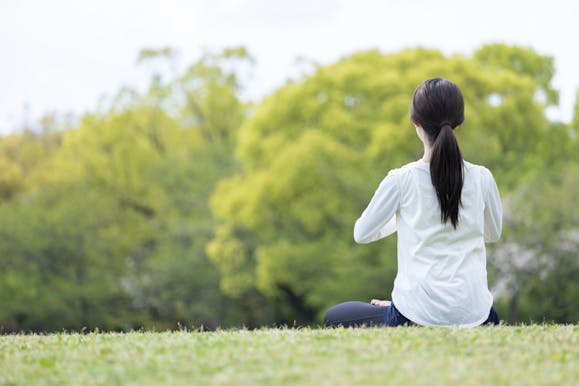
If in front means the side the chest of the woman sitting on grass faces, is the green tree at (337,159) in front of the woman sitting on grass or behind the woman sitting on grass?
in front

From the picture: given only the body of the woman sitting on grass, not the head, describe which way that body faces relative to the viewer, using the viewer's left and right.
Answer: facing away from the viewer and to the left of the viewer

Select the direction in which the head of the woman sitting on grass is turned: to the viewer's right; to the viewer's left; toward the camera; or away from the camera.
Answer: away from the camera
